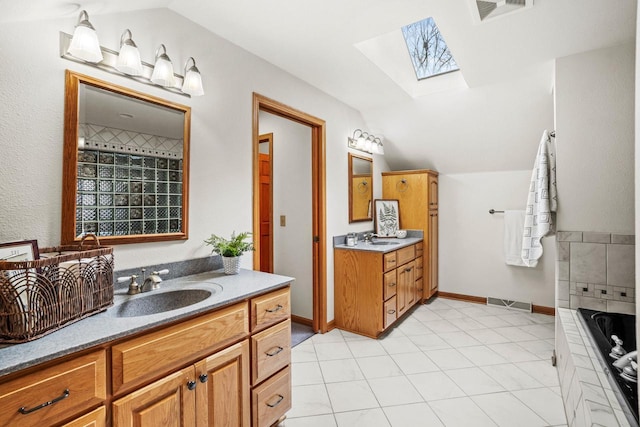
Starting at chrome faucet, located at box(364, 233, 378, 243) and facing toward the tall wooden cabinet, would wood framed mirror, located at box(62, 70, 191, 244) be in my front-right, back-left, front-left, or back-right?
back-right

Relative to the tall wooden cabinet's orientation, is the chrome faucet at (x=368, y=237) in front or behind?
behind

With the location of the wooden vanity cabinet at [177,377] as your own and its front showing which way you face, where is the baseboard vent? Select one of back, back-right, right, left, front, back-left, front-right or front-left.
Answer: front-left

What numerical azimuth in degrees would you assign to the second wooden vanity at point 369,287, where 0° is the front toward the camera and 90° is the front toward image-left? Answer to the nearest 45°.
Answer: approximately 315°

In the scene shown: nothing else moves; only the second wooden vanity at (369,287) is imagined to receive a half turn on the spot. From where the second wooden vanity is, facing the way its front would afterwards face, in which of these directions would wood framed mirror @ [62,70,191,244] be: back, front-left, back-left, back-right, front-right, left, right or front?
left

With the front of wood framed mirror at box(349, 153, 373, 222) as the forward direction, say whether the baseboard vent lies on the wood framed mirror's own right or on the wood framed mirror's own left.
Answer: on the wood framed mirror's own left

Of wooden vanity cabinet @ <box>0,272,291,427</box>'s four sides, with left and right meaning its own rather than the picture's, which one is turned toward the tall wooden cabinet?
left

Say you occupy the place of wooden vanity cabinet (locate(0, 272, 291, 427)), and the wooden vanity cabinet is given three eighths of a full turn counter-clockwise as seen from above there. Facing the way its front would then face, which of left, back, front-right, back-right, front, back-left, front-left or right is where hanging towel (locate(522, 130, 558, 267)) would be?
right

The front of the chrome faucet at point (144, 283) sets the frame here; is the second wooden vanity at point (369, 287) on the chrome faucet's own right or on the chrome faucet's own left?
on the chrome faucet's own left

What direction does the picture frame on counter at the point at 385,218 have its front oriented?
toward the camera

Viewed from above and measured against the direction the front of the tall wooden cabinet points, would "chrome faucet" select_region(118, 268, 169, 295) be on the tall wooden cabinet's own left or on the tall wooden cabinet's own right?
on the tall wooden cabinet's own right
